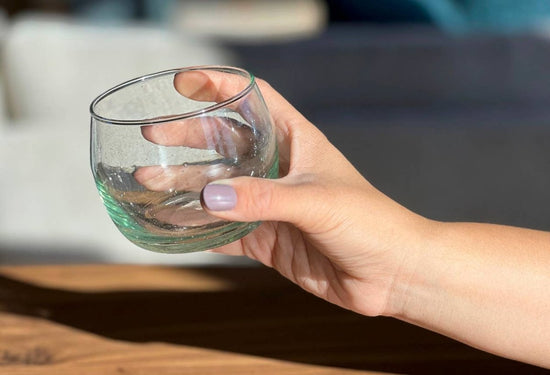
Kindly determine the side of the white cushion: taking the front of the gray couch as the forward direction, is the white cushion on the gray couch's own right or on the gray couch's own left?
on the gray couch's own right

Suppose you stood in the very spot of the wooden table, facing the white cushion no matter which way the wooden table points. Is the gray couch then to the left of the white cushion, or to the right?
right

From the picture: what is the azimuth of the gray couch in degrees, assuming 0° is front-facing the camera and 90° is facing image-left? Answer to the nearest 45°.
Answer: approximately 0°

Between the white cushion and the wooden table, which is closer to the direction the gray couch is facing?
the wooden table

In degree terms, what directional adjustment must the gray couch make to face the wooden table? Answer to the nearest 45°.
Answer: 0° — it already faces it
